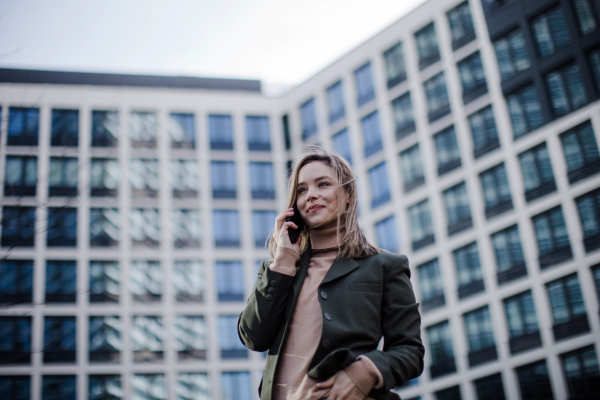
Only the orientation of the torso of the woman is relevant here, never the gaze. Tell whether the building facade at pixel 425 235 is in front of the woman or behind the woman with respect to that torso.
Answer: behind
